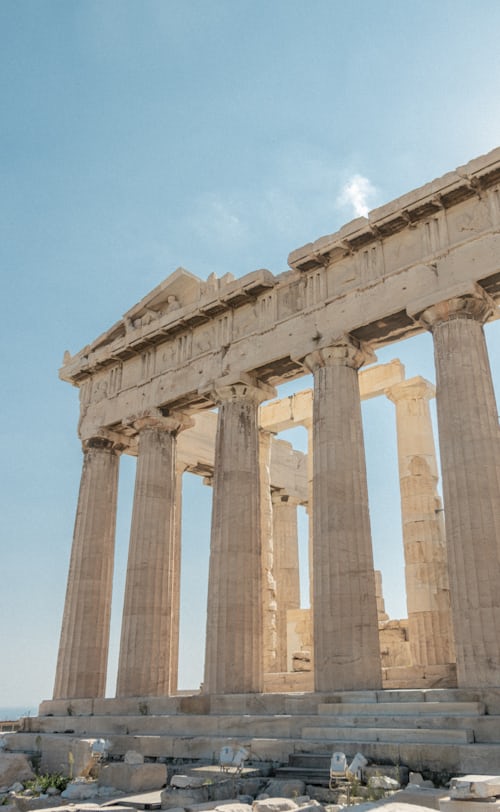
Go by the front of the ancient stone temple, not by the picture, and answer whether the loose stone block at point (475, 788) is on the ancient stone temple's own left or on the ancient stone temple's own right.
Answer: on the ancient stone temple's own left

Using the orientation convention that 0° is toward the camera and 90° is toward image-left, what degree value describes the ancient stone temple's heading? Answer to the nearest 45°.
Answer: approximately 45°
